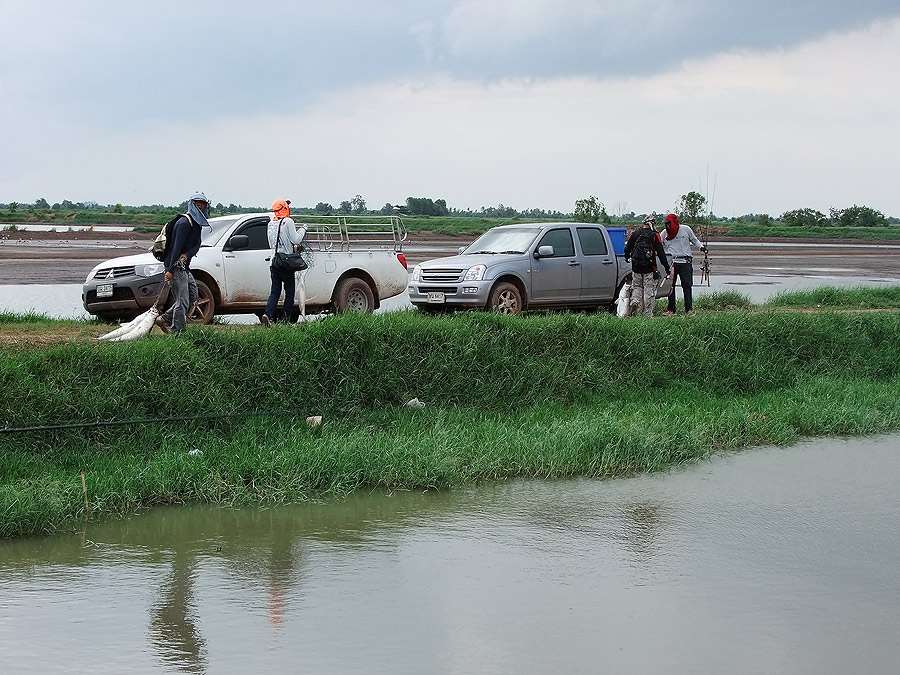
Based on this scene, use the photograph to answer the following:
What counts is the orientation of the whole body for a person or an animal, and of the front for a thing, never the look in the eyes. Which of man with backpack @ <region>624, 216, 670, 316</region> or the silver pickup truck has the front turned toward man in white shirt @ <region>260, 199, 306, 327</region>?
the silver pickup truck

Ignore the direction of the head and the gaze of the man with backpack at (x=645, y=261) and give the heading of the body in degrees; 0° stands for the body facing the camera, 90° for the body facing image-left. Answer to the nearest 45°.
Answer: approximately 180°

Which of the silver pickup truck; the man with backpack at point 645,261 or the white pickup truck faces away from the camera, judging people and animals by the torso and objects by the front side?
the man with backpack

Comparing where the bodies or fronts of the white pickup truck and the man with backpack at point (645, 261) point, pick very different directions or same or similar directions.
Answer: very different directions

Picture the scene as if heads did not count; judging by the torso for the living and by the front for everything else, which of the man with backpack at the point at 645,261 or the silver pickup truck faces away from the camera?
the man with backpack

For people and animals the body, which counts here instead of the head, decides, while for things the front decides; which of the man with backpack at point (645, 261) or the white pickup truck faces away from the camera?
the man with backpack

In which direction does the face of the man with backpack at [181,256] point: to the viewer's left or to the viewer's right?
to the viewer's right

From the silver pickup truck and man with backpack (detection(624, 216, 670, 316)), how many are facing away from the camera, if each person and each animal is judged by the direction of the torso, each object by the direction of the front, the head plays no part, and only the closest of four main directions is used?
1

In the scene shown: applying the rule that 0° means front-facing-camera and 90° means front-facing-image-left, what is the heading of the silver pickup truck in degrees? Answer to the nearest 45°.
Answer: approximately 45°

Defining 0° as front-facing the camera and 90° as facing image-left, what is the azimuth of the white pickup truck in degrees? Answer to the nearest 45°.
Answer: approximately 45°
